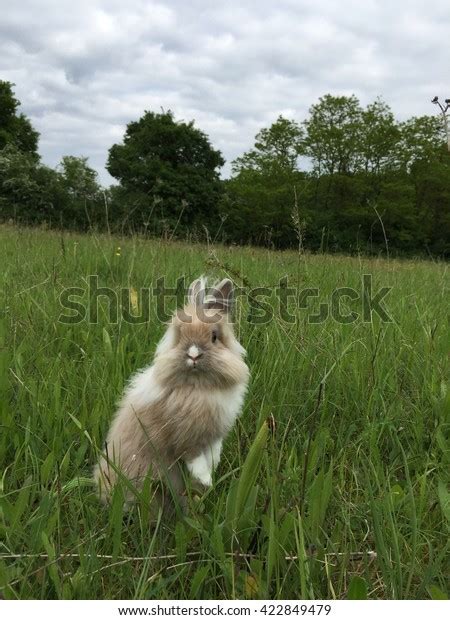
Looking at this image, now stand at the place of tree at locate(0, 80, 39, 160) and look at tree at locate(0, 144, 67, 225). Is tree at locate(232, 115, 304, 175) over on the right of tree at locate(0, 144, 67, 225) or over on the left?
left

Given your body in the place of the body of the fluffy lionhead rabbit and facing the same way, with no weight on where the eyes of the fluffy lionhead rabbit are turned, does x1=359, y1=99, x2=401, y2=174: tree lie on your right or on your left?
on your left

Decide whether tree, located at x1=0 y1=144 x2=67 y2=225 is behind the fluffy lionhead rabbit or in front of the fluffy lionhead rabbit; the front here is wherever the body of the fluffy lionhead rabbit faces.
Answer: behind

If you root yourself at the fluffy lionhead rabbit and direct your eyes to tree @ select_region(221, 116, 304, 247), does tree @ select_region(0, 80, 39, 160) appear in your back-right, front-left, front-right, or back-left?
front-left

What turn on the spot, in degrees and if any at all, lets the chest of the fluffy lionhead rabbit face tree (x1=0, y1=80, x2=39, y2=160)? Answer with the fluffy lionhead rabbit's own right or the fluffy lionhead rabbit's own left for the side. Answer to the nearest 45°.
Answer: approximately 135° to the fluffy lionhead rabbit's own left

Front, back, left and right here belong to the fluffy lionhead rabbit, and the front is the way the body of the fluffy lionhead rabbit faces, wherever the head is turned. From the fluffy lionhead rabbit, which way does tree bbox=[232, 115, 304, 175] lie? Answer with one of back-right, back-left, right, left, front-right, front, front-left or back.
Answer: back-left

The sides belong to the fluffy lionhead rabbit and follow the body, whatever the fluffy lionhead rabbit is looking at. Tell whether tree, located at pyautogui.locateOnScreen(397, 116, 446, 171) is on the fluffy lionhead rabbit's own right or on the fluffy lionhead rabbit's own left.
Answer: on the fluffy lionhead rabbit's own left

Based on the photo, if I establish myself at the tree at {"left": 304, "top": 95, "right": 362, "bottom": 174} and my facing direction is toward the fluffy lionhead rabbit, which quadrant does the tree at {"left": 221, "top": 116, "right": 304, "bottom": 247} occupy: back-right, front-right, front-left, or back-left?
front-right

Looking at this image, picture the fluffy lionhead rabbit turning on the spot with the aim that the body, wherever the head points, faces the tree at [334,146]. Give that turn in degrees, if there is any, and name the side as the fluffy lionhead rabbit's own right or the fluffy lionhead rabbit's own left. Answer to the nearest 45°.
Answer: approximately 135° to the fluffy lionhead rabbit's own left

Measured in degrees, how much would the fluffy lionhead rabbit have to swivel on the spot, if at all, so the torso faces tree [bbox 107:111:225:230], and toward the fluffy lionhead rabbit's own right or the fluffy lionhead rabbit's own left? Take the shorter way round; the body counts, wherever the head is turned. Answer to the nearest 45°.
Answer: approximately 135° to the fluffy lionhead rabbit's own left

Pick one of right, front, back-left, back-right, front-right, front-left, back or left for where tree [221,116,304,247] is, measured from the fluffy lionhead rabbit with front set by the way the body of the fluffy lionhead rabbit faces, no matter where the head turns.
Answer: back-left

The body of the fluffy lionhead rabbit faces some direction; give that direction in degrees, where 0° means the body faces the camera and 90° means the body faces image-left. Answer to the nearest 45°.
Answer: approximately 315°
